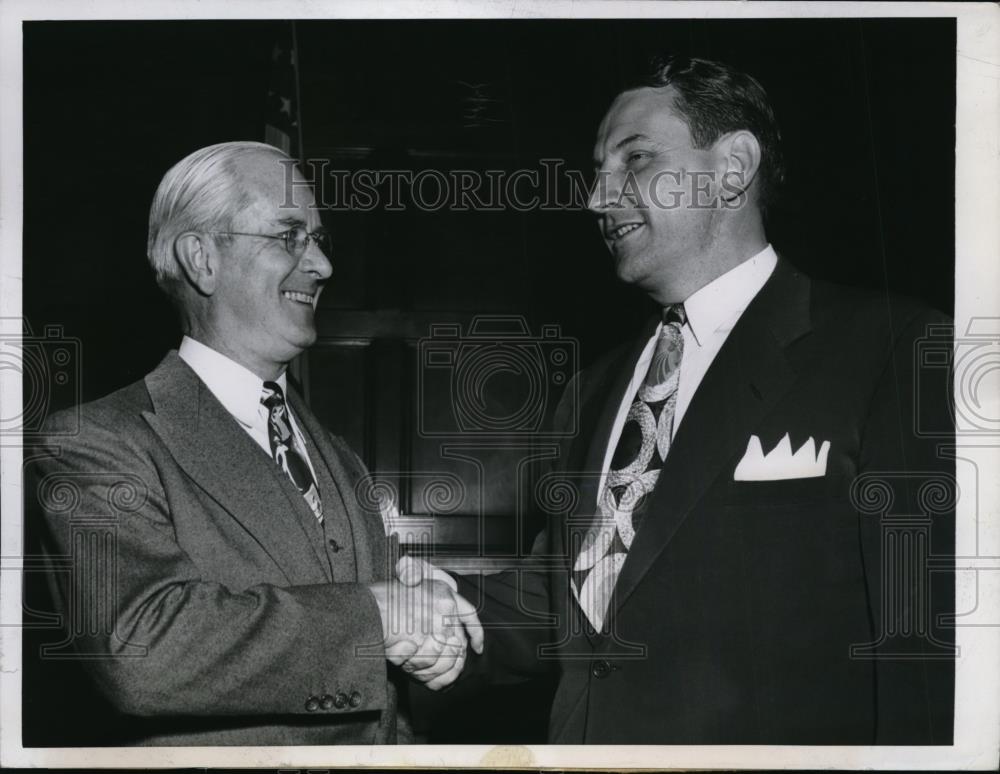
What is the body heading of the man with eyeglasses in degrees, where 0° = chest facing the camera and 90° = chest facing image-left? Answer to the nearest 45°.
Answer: approximately 315°
